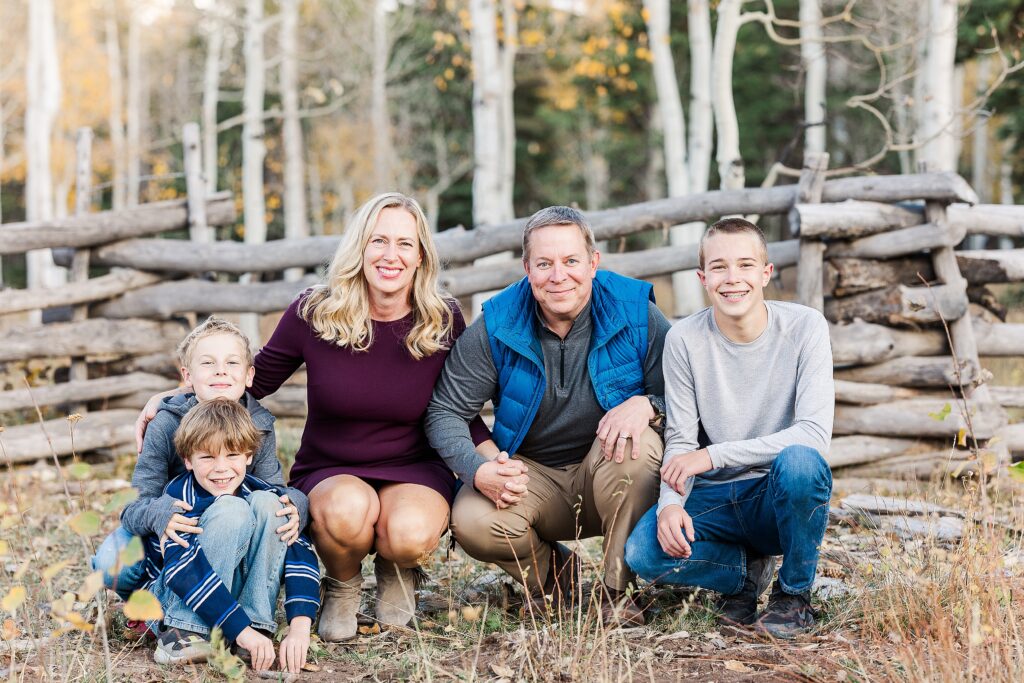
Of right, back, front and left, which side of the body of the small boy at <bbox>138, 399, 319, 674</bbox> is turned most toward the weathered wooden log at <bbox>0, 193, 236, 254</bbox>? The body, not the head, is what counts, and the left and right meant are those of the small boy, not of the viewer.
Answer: back

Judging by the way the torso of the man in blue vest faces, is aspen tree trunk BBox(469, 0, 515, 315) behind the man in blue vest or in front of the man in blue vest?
behind

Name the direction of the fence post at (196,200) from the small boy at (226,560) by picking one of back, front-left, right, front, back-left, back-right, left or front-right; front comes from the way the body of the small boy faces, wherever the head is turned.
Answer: back

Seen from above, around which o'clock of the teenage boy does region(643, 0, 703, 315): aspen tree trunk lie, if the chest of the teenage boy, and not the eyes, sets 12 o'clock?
The aspen tree trunk is roughly at 6 o'clock from the teenage boy.

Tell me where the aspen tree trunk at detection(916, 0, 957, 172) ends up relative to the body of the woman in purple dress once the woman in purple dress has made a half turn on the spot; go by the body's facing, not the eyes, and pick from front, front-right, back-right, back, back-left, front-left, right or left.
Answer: front-right

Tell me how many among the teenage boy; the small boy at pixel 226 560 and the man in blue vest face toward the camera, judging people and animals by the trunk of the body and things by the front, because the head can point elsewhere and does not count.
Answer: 3

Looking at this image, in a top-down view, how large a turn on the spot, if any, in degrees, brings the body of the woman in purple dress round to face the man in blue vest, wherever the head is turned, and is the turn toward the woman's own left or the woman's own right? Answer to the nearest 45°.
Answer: approximately 90° to the woman's own left

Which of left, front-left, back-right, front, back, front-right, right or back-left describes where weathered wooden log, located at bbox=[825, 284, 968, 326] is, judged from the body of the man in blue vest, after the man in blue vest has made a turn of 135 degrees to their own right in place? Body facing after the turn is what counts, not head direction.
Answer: right

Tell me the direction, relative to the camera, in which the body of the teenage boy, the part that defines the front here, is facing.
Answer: toward the camera
